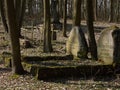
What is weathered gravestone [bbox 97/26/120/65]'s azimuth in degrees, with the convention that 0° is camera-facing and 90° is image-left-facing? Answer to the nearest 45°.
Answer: approximately 45°

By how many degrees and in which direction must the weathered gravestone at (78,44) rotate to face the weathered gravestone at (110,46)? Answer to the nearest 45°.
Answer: approximately 90° to its left

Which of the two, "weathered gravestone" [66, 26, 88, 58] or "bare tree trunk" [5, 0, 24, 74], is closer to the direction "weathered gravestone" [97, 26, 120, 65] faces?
the bare tree trunk

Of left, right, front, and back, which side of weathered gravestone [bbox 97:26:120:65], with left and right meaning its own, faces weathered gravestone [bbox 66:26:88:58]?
right

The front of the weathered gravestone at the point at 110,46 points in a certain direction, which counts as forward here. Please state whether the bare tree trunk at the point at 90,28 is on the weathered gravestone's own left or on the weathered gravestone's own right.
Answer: on the weathered gravestone's own right

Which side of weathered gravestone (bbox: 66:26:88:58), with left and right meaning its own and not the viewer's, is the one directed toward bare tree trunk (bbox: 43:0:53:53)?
right

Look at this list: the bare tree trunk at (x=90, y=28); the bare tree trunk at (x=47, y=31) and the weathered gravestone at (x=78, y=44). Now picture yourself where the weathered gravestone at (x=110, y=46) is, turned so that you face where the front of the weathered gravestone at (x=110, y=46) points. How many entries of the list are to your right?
3
